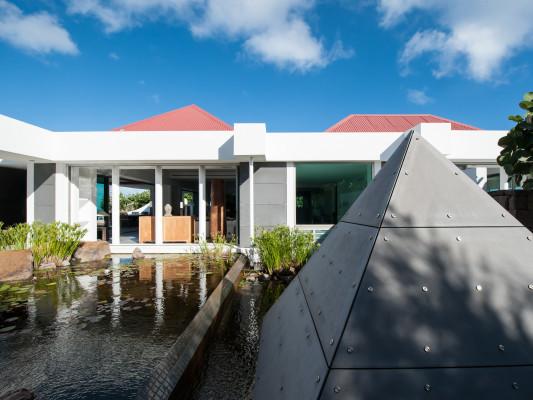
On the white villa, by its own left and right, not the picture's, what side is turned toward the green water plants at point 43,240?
right

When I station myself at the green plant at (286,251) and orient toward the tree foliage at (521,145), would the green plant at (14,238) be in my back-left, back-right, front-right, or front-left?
back-right

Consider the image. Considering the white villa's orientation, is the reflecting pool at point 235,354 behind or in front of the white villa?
in front

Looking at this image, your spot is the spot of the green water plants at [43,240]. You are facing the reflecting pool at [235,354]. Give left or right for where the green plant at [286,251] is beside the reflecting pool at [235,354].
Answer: left

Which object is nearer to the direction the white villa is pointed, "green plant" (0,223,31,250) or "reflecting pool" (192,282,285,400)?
the reflecting pool

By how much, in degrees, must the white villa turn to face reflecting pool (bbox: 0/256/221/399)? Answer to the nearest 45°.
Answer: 0° — it already faces it

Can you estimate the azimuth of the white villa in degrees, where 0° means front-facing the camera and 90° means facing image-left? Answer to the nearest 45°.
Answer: approximately 0°

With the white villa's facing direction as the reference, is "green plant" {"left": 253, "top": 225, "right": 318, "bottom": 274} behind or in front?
in front

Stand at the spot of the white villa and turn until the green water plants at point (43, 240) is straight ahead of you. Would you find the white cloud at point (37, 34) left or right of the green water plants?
right

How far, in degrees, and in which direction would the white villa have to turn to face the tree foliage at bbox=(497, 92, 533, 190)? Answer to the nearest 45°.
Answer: approximately 45° to its left
